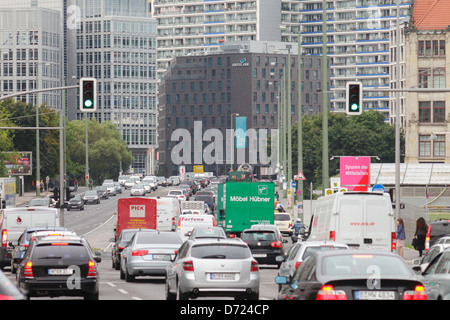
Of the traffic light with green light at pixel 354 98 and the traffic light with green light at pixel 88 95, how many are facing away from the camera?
0

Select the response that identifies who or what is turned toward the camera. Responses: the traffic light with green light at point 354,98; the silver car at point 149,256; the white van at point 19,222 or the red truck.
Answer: the traffic light with green light

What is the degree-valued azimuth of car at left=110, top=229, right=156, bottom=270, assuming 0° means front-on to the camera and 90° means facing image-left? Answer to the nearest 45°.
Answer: approximately 180°

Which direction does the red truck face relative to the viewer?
away from the camera

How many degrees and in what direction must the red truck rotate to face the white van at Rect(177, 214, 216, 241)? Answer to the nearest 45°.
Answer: approximately 135° to its right

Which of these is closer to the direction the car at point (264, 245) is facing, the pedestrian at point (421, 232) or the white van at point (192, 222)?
the white van

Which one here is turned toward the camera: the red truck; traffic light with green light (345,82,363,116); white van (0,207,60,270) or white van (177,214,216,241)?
the traffic light with green light

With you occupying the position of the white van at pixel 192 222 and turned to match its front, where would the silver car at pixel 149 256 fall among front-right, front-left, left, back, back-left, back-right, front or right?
back

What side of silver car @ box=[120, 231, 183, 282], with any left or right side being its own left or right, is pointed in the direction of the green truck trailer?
front

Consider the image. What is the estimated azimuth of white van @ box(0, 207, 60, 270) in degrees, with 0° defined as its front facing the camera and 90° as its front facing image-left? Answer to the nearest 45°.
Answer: approximately 180°

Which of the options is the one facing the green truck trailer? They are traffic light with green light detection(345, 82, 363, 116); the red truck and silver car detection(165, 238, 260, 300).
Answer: the silver car

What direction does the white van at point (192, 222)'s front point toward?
away from the camera

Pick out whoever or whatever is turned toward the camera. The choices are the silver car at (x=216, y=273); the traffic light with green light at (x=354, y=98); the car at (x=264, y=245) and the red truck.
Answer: the traffic light with green light

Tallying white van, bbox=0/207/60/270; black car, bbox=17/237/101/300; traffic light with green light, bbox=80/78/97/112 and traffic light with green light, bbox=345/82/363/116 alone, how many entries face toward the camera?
2

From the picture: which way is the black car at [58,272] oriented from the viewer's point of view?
away from the camera

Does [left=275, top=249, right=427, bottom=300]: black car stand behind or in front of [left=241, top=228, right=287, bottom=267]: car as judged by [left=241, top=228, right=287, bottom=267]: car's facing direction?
behind

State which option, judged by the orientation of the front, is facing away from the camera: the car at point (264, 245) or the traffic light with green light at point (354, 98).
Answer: the car
